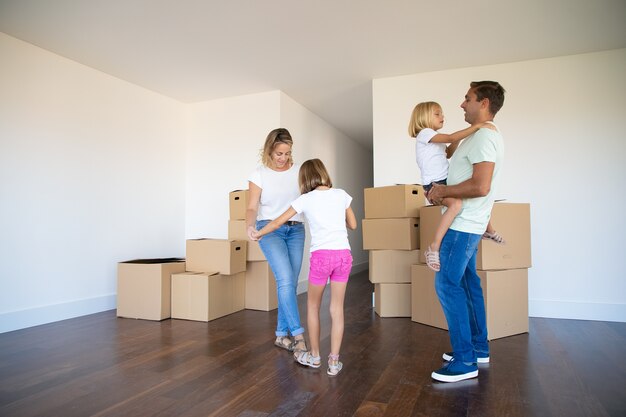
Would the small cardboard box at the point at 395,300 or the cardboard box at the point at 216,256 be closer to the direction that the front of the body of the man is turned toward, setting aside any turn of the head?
the cardboard box

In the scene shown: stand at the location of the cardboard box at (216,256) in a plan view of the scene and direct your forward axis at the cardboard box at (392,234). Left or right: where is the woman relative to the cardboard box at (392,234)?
right

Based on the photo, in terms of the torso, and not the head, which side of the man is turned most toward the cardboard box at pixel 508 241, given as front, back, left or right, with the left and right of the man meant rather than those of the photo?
right

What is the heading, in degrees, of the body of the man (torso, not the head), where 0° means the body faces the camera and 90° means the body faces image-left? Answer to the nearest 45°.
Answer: approximately 90°

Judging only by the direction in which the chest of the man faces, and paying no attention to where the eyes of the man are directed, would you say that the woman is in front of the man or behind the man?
in front

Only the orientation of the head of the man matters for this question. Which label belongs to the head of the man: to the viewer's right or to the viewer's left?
to the viewer's left

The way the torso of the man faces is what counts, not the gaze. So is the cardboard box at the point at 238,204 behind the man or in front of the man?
in front

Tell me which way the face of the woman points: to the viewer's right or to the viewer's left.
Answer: to the viewer's right

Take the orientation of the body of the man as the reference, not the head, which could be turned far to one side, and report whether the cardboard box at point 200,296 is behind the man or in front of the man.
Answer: in front
